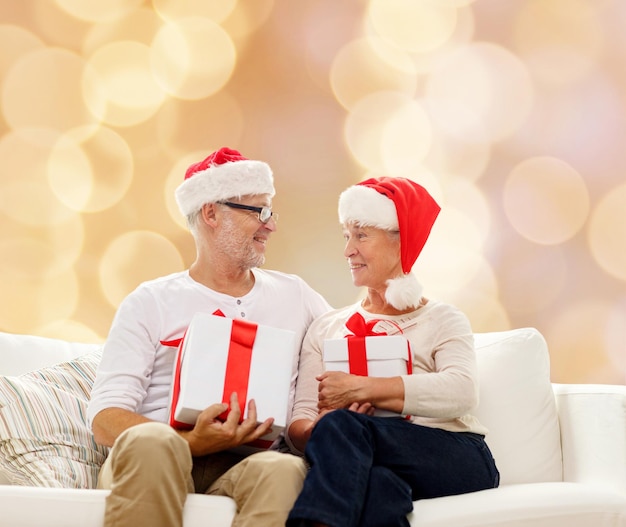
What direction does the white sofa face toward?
toward the camera

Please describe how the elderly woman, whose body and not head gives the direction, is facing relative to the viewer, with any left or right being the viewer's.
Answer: facing the viewer and to the left of the viewer

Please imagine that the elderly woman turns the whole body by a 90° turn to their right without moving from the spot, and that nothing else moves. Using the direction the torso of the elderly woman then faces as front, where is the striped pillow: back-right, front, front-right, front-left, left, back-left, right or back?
front-left
